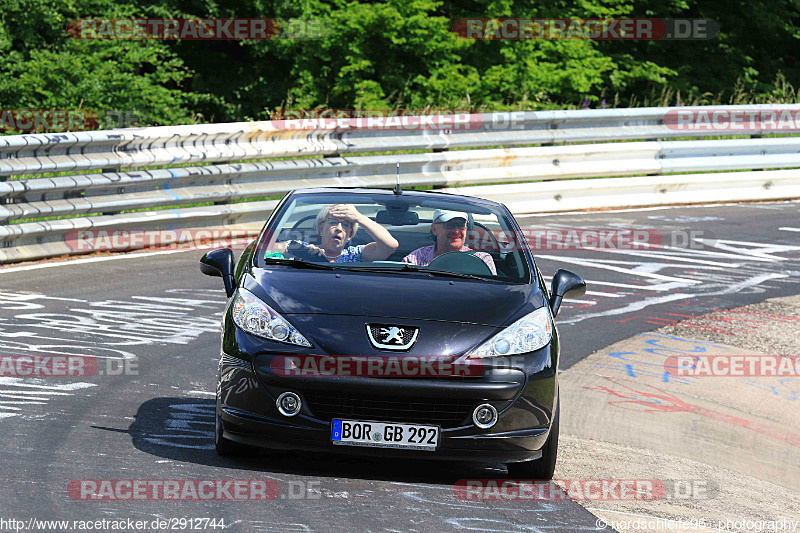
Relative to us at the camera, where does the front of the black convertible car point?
facing the viewer

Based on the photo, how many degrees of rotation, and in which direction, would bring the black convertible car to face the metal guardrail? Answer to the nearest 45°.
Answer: approximately 180°
